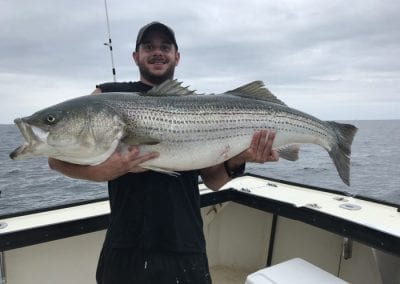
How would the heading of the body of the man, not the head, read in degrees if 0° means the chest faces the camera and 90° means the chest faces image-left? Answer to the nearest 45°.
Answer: approximately 0°

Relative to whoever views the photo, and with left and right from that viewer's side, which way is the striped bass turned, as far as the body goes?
facing to the left of the viewer
